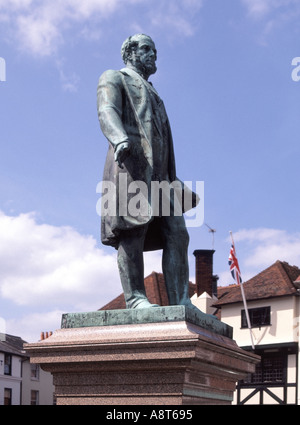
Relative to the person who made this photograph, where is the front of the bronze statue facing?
facing the viewer and to the right of the viewer

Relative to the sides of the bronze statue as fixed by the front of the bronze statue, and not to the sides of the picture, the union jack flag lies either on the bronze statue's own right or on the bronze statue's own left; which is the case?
on the bronze statue's own left
